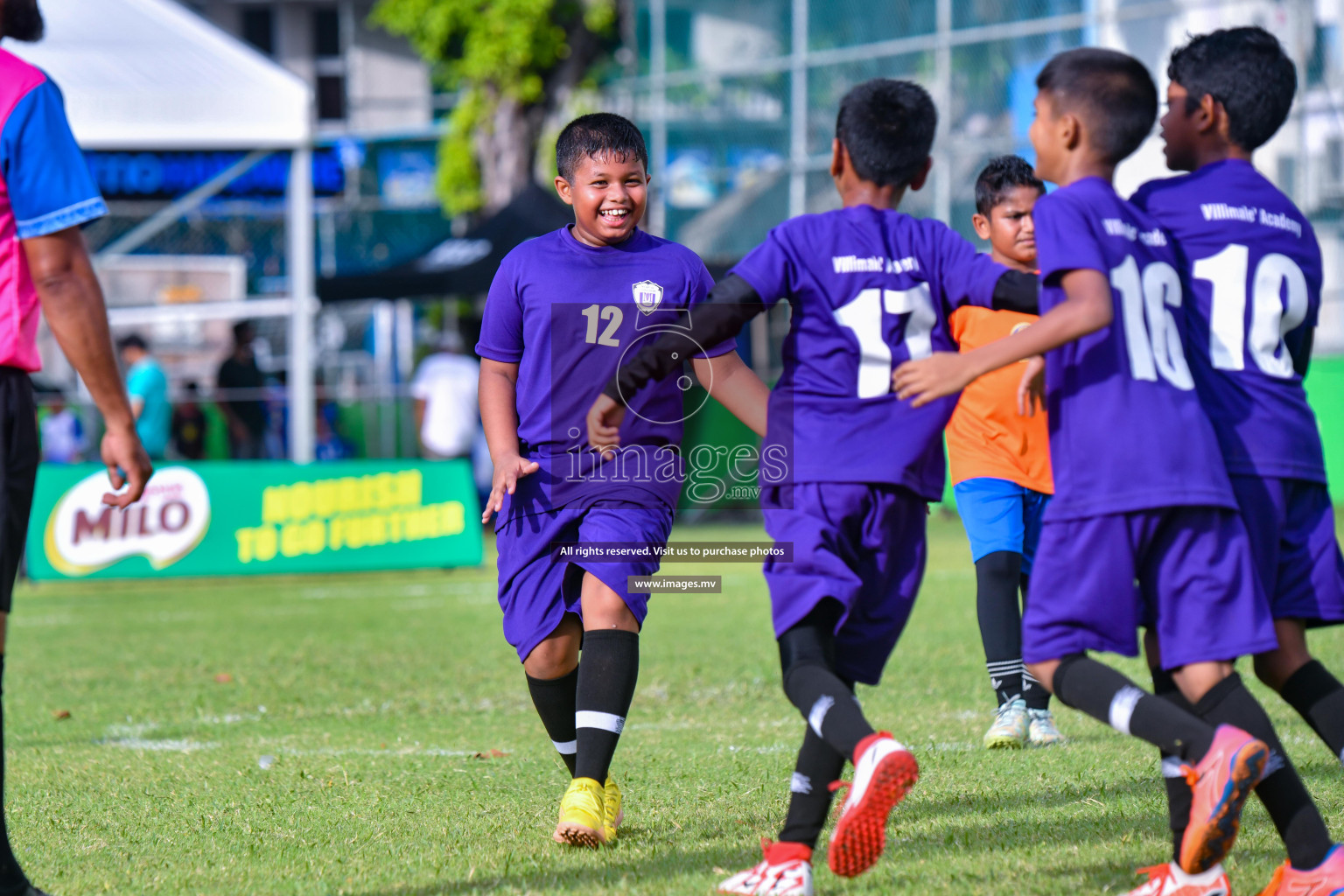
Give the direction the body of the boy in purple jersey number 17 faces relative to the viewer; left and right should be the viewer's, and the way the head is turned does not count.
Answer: facing away from the viewer and to the left of the viewer

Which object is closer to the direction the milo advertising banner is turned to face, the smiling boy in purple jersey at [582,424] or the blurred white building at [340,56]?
the smiling boy in purple jersey

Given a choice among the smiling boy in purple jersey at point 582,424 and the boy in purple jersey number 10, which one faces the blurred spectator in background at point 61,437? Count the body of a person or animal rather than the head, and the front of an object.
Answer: the boy in purple jersey number 10

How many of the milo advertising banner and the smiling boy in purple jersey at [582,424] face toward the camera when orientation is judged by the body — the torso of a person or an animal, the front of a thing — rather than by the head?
2

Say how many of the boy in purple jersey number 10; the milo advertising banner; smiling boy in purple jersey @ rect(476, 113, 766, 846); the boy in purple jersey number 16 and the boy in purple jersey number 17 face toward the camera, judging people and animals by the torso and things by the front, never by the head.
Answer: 2

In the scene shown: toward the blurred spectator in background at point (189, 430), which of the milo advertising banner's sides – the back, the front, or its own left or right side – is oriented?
back

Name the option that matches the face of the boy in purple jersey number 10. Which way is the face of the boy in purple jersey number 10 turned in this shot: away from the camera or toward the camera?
away from the camera

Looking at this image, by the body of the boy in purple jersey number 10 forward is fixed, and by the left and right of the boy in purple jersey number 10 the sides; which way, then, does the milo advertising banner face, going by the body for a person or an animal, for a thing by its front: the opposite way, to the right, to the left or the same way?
the opposite way

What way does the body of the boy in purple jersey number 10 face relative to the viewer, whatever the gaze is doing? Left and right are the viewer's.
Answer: facing away from the viewer and to the left of the viewer

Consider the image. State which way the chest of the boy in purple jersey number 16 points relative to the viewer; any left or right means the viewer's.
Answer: facing away from the viewer and to the left of the viewer
